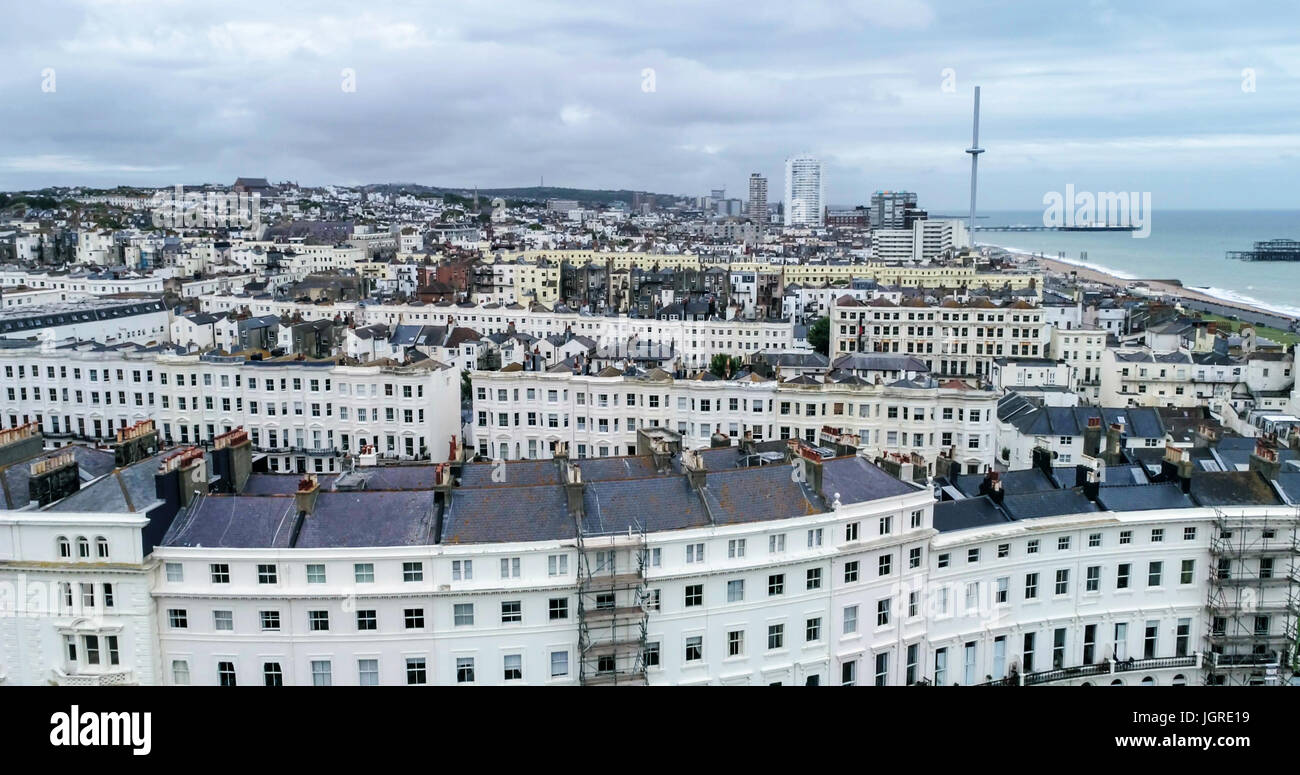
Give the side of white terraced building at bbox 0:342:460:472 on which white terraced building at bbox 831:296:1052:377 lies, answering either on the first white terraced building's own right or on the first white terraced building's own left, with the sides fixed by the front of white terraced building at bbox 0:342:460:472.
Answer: on the first white terraced building's own left

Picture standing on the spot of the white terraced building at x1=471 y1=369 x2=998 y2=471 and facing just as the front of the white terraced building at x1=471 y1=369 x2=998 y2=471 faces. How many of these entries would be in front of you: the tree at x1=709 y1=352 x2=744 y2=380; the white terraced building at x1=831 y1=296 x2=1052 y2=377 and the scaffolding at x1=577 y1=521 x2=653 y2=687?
1

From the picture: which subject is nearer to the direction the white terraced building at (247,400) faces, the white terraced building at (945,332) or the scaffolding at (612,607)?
the scaffolding

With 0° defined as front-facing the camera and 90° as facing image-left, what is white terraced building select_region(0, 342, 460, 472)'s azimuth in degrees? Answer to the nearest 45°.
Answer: approximately 0°

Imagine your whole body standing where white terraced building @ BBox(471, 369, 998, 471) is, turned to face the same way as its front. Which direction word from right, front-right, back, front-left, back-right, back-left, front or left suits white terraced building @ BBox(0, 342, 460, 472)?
right

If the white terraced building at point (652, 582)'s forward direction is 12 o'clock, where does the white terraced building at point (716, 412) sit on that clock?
the white terraced building at point (716, 412) is roughly at 6 o'clock from the white terraced building at point (652, 582).

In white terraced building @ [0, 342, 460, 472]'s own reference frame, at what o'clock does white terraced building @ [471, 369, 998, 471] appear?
white terraced building @ [471, 369, 998, 471] is roughly at 10 o'clock from white terraced building @ [0, 342, 460, 472].

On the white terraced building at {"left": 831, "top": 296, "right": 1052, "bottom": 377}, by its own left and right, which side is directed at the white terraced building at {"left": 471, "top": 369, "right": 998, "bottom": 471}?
front

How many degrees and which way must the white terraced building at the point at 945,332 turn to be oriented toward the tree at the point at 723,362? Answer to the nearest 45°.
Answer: approximately 45° to its right

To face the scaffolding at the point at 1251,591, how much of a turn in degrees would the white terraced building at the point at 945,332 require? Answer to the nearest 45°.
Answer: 0° — it already faces it
